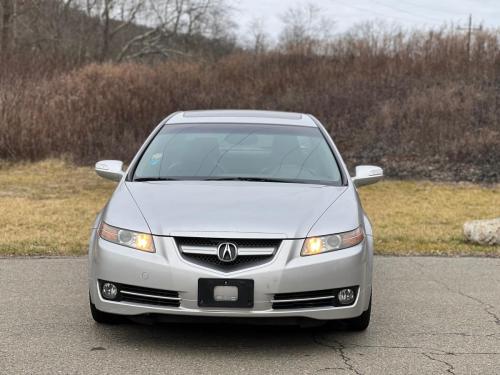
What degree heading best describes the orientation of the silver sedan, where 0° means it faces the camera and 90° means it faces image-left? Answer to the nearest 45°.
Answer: approximately 0°
